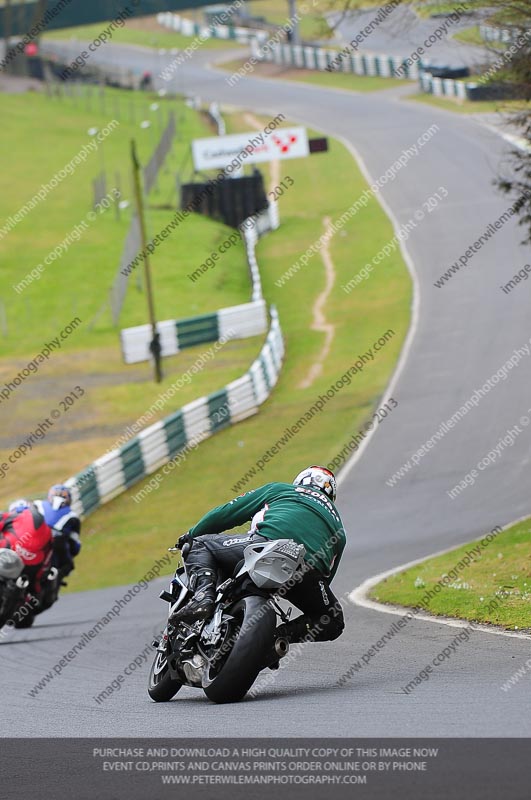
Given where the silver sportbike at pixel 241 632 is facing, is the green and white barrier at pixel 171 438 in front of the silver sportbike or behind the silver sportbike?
in front

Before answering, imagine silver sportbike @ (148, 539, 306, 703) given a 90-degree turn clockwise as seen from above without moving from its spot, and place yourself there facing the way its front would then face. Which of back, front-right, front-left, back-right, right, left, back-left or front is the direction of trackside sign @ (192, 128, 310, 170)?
front-left

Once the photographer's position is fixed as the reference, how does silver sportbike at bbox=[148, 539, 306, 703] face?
facing away from the viewer and to the left of the viewer

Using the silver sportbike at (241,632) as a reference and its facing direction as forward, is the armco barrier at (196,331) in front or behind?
in front
